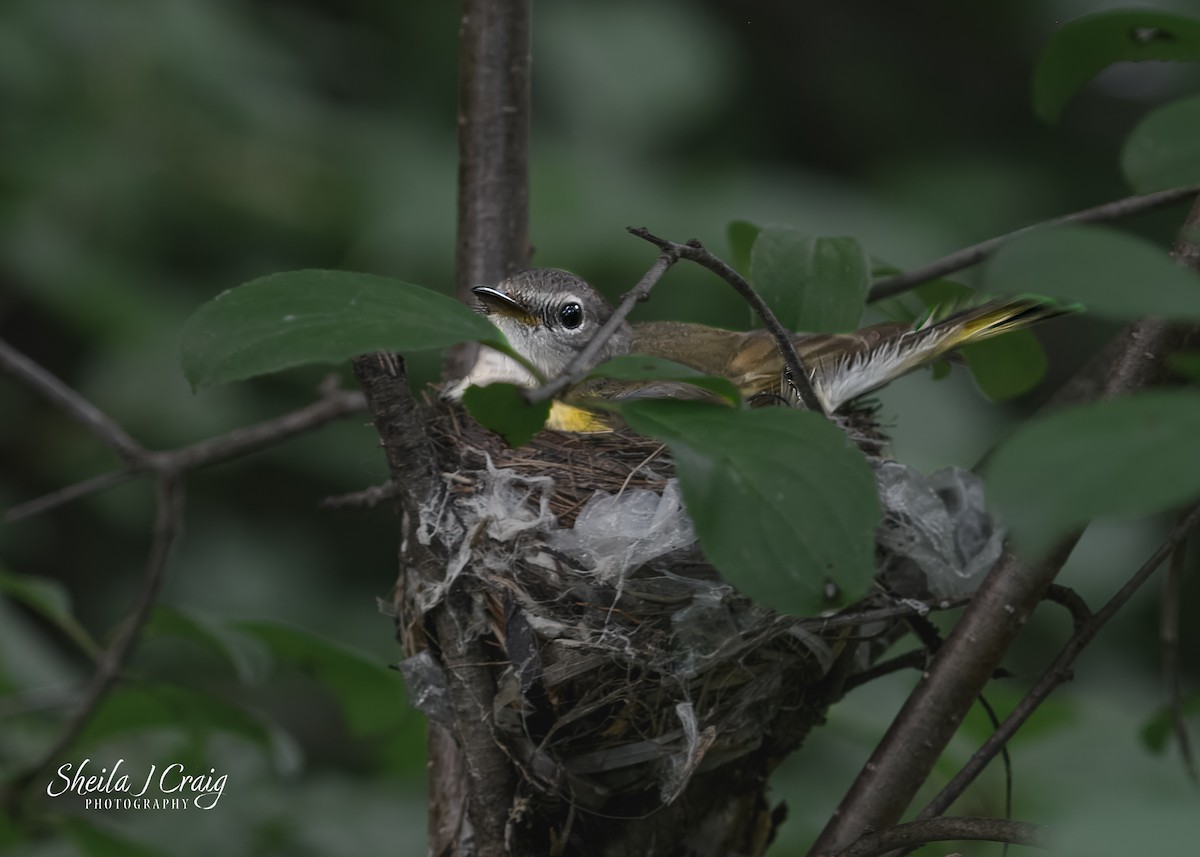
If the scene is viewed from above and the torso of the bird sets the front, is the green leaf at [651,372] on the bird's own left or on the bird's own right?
on the bird's own left

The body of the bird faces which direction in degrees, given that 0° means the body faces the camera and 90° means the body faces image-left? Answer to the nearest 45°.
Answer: approximately 90°

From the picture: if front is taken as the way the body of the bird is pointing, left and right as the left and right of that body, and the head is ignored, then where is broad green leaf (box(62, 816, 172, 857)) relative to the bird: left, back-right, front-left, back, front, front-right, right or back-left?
front-left

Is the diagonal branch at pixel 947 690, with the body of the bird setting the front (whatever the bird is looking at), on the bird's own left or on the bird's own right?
on the bird's own left

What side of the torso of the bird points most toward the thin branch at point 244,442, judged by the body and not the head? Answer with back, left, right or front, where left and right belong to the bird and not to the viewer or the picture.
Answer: front

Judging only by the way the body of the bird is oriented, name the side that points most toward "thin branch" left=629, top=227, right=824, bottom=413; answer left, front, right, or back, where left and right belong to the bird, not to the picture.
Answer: left

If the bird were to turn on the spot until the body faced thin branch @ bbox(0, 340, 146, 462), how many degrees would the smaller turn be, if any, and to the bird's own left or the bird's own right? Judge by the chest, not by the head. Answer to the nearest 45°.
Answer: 0° — it already faces it
